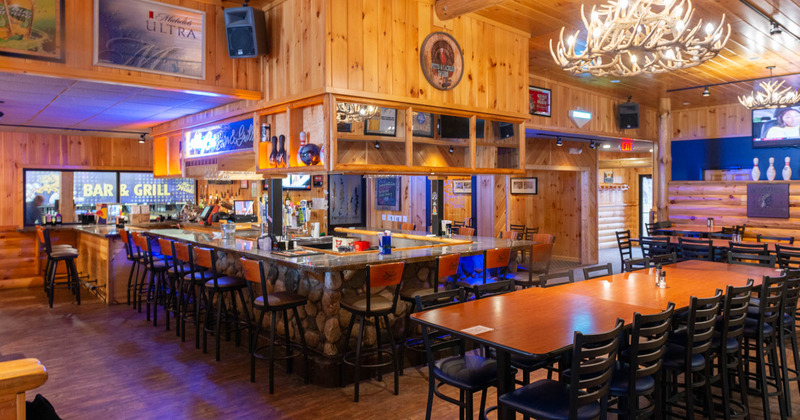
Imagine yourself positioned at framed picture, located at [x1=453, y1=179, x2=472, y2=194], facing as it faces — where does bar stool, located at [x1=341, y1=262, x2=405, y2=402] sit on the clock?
The bar stool is roughly at 12 o'clock from the framed picture.

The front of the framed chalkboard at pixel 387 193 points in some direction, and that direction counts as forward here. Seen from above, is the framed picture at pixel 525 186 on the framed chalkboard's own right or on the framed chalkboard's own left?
on the framed chalkboard's own left

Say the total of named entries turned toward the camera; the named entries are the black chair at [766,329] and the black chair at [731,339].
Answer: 0

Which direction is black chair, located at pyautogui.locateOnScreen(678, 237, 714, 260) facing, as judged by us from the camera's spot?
facing away from the viewer

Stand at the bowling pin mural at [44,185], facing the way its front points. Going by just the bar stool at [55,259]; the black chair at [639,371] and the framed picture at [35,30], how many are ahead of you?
3

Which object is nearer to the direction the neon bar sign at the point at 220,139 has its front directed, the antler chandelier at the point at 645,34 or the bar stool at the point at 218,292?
the bar stool

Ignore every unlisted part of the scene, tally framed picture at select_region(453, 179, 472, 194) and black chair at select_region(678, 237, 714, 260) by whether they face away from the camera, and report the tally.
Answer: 1

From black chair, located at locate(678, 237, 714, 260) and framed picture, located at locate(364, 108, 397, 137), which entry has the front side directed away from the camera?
the black chair

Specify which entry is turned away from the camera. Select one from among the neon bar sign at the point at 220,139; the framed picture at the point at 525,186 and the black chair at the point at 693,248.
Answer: the black chair

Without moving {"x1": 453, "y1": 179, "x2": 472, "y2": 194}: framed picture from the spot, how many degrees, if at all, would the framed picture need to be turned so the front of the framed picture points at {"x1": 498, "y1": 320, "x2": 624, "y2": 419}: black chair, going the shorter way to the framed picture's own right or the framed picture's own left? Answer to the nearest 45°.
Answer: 0° — it already faces it

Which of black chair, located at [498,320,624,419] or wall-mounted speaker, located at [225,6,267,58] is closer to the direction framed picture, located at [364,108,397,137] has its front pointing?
the black chair

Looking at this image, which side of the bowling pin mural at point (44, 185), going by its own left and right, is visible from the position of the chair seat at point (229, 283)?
front

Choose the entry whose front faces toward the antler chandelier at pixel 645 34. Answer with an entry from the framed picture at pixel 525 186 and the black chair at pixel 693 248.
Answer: the framed picture
